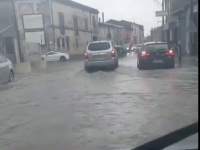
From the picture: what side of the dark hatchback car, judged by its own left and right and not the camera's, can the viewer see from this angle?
back

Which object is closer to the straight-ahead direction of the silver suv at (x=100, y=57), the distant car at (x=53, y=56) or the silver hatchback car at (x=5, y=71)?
the distant car

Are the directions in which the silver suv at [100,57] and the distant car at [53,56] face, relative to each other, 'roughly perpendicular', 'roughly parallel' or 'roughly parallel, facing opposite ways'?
roughly perpendicular

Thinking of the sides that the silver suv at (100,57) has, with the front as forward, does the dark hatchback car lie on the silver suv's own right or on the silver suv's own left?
on the silver suv's own right

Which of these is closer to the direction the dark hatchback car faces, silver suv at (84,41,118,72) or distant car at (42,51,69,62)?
the distant car

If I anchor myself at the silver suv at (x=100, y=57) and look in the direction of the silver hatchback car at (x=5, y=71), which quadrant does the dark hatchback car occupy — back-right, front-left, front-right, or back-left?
back-left

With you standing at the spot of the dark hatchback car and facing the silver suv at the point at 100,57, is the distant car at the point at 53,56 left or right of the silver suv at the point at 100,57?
right

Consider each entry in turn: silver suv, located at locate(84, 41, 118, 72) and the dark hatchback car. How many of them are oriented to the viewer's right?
0

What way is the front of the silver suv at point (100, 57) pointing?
away from the camera

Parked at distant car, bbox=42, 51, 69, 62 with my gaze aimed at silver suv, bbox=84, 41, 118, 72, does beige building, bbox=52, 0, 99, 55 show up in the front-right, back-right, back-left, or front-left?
back-left

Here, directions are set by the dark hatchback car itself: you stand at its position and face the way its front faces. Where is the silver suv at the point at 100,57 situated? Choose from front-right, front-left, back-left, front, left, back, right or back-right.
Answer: left
